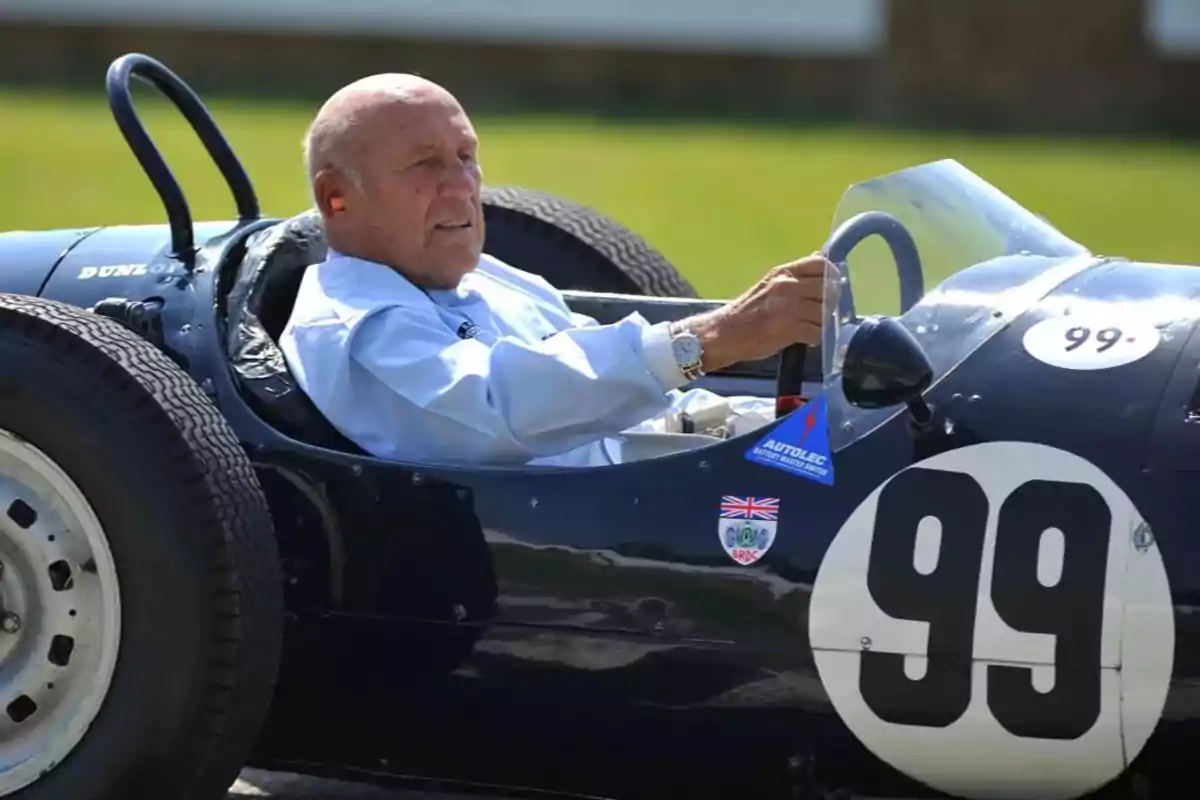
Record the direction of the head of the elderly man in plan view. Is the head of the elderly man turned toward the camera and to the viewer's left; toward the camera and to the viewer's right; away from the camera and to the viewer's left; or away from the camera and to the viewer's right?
toward the camera and to the viewer's right

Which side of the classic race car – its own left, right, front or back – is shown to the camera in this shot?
right
